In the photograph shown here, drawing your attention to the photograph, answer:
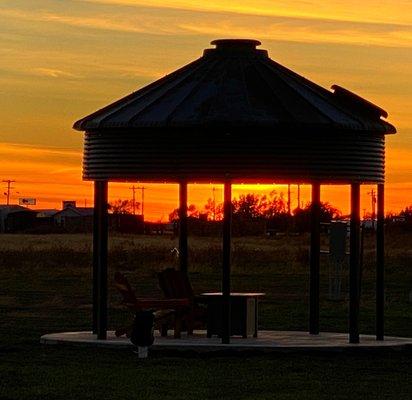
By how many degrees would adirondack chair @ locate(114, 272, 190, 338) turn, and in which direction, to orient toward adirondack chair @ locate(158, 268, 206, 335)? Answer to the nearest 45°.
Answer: approximately 45° to its left

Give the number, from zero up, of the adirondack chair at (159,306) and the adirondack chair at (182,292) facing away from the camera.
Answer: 0

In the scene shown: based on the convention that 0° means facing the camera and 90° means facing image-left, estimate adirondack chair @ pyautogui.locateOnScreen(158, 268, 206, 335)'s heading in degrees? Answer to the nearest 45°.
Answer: approximately 315°

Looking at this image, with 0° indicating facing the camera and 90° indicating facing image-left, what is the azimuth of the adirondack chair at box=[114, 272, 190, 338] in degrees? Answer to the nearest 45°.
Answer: approximately 270°
